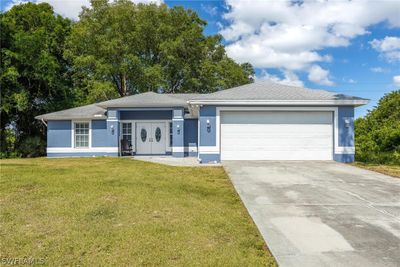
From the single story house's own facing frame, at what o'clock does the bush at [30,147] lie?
The bush is roughly at 4 o'clock from the single story house.

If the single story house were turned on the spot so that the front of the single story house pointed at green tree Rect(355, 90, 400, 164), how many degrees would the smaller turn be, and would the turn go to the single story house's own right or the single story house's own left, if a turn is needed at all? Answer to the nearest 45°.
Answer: approximately 135° to the single story house's own left

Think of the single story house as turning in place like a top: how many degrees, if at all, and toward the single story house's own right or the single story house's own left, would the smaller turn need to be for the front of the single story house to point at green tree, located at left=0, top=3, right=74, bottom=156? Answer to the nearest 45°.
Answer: approximately 135° to the single story house's own right

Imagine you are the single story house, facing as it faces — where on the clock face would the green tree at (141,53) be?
The green tree is roughly at 5 o'clock from the single story house.

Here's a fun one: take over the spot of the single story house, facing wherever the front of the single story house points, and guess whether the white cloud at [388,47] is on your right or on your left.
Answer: on your left

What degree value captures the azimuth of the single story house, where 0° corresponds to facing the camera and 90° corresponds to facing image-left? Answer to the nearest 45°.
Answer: approximately 0°

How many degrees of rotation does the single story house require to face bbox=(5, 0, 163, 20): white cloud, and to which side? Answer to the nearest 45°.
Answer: approximately 135° to its right
